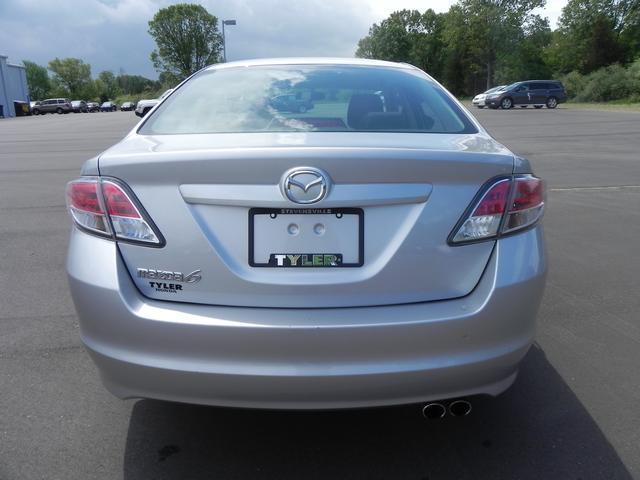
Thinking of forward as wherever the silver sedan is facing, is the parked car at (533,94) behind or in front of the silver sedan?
in front

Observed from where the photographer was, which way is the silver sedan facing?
facing away from the viewer
